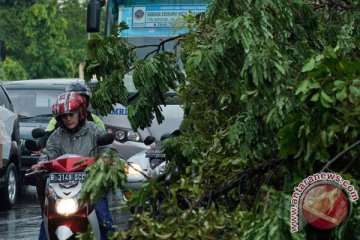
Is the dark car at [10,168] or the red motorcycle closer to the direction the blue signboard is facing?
the red motorcycle

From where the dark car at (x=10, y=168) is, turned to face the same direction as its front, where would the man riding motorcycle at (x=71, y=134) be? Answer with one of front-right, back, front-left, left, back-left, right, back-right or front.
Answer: front-left

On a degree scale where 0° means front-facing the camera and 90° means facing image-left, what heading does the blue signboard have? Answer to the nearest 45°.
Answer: approximately 0°

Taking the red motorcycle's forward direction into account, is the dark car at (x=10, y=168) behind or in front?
behind

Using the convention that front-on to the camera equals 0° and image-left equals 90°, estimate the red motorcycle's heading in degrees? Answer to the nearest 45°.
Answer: approximately 0°

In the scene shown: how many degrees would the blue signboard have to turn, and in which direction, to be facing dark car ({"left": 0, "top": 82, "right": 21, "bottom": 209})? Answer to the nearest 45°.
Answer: approximately 45° to its right

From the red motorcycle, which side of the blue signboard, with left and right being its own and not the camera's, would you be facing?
front
